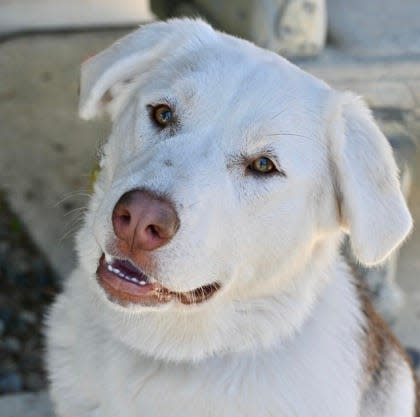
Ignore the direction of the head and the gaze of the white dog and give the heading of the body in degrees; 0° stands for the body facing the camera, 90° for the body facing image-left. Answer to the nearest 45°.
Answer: approximately 45°
